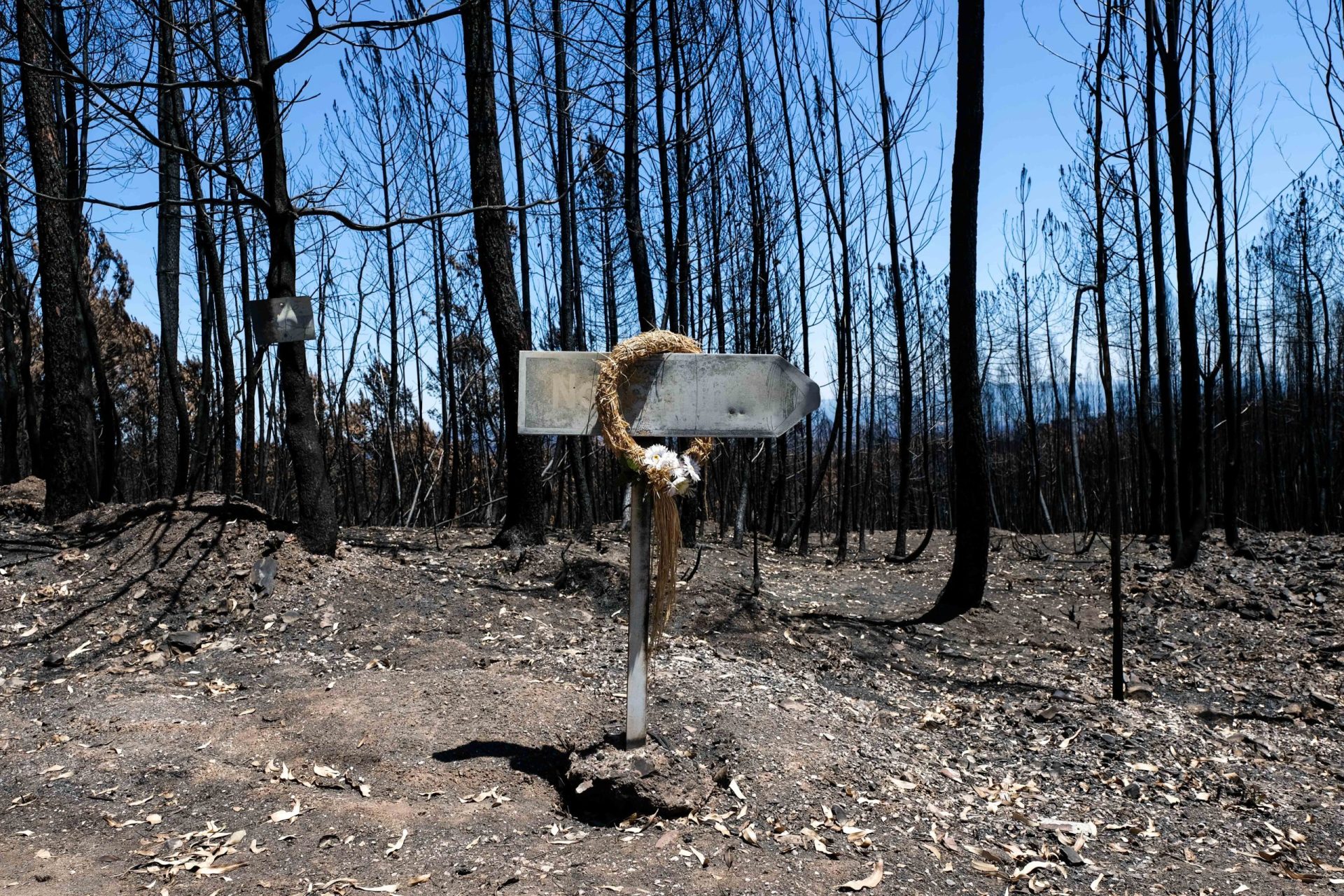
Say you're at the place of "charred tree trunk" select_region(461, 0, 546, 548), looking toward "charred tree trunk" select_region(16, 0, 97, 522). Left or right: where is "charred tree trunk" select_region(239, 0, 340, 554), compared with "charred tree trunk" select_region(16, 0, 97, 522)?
left

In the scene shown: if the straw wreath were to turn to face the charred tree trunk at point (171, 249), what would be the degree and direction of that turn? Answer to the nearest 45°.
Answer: approximately 135° to its right

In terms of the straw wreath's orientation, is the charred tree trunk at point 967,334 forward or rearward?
rearward

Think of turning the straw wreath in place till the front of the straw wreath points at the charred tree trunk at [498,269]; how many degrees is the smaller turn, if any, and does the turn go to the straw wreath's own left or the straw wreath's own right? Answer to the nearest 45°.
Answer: approximately 180°

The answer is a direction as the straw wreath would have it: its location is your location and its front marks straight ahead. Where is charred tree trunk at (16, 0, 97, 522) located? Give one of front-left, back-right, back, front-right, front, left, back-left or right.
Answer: back-right

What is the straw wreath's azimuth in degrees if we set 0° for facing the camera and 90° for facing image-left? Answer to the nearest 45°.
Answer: approximately 0°

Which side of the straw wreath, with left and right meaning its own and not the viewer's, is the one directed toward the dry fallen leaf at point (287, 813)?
right

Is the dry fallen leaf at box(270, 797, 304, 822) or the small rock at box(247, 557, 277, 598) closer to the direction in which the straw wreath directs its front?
the dry fallen leaf

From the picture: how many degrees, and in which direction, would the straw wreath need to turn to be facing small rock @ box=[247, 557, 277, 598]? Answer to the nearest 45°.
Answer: approximately 135° to its right

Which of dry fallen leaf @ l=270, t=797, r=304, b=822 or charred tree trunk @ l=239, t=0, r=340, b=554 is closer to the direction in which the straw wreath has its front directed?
the dry fallen leaf
